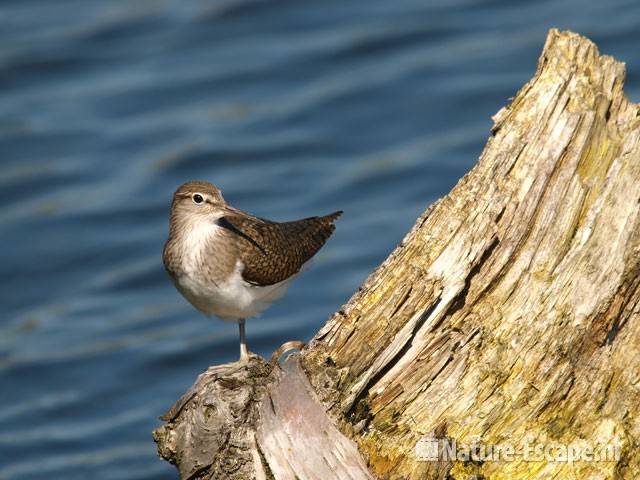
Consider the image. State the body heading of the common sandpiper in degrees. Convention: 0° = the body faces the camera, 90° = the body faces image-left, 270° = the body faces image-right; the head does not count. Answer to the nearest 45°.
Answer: approximately 45°
